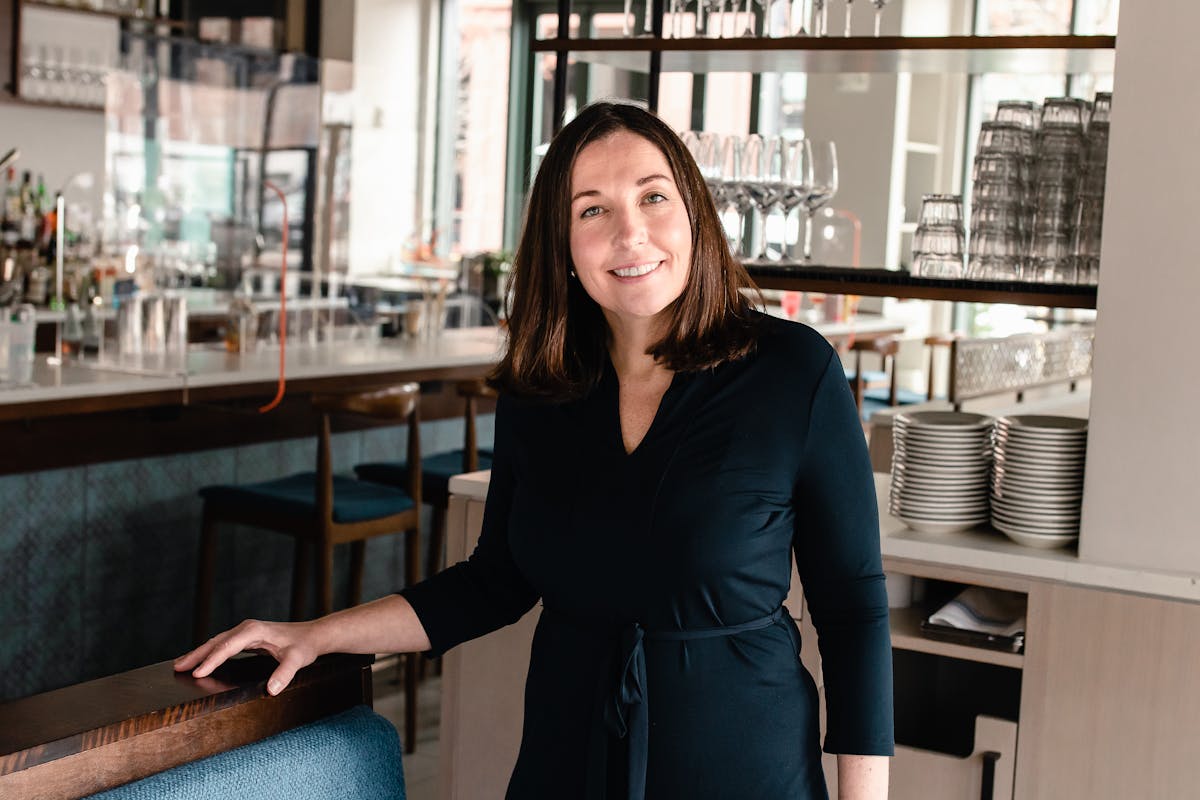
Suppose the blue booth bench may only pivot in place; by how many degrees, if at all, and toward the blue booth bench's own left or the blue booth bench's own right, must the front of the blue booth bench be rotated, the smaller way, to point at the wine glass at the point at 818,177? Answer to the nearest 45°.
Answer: approximately 90° to the blue booth bench's own left

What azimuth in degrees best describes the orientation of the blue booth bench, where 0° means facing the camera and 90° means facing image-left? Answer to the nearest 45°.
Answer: approximately 315°

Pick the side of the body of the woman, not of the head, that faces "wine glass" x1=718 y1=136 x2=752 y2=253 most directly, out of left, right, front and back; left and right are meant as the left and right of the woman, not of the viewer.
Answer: back

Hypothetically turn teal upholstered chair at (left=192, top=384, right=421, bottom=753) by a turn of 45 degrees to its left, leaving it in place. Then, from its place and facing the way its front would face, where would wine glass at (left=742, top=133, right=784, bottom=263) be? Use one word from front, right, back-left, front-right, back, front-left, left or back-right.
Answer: back-left

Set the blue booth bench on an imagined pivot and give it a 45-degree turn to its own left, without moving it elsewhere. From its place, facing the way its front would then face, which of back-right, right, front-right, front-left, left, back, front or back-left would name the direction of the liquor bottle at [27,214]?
left

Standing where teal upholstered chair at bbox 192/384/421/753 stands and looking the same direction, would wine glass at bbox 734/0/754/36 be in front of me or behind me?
behind
